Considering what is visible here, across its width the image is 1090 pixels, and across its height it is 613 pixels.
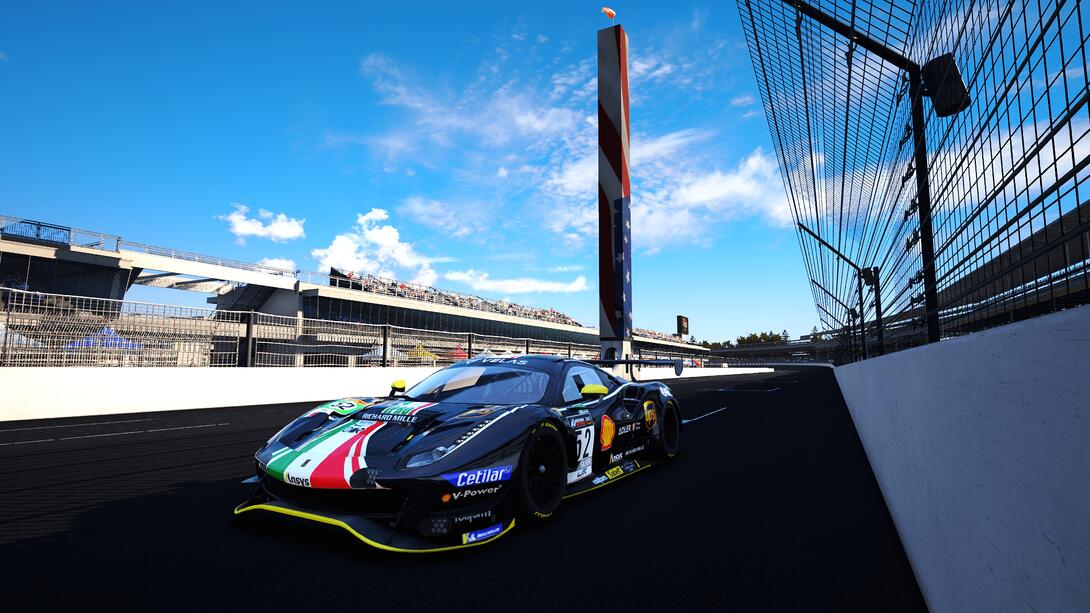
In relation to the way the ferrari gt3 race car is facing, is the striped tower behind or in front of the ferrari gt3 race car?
behind

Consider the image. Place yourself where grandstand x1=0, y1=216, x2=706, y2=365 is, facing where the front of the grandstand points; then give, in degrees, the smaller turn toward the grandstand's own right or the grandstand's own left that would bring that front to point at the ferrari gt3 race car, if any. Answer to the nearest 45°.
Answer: approximately 45° to the grandstand's own right

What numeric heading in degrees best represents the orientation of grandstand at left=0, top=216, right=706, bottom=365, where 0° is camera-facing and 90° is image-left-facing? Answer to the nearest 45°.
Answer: approximately 315°

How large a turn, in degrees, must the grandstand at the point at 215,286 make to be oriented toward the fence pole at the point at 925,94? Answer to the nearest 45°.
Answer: approximately 45° to its right

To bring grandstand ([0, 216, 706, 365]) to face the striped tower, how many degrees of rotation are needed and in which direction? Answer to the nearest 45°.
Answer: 0° — it already faces it

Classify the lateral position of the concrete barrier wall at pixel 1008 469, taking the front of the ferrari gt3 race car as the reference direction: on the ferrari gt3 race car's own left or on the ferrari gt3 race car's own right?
on the ferrari gt3 race car's own left

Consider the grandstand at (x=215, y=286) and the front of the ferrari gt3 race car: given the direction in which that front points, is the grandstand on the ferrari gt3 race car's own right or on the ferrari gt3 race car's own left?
on the ferrari gt3 race car's own right

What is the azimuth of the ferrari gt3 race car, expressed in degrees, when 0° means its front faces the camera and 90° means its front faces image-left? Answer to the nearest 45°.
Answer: approximately 45°

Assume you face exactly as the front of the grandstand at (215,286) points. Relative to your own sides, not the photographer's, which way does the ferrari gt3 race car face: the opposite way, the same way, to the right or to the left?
to the right
